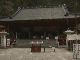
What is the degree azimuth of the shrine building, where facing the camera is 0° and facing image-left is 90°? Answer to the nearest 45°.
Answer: approximately 0°
